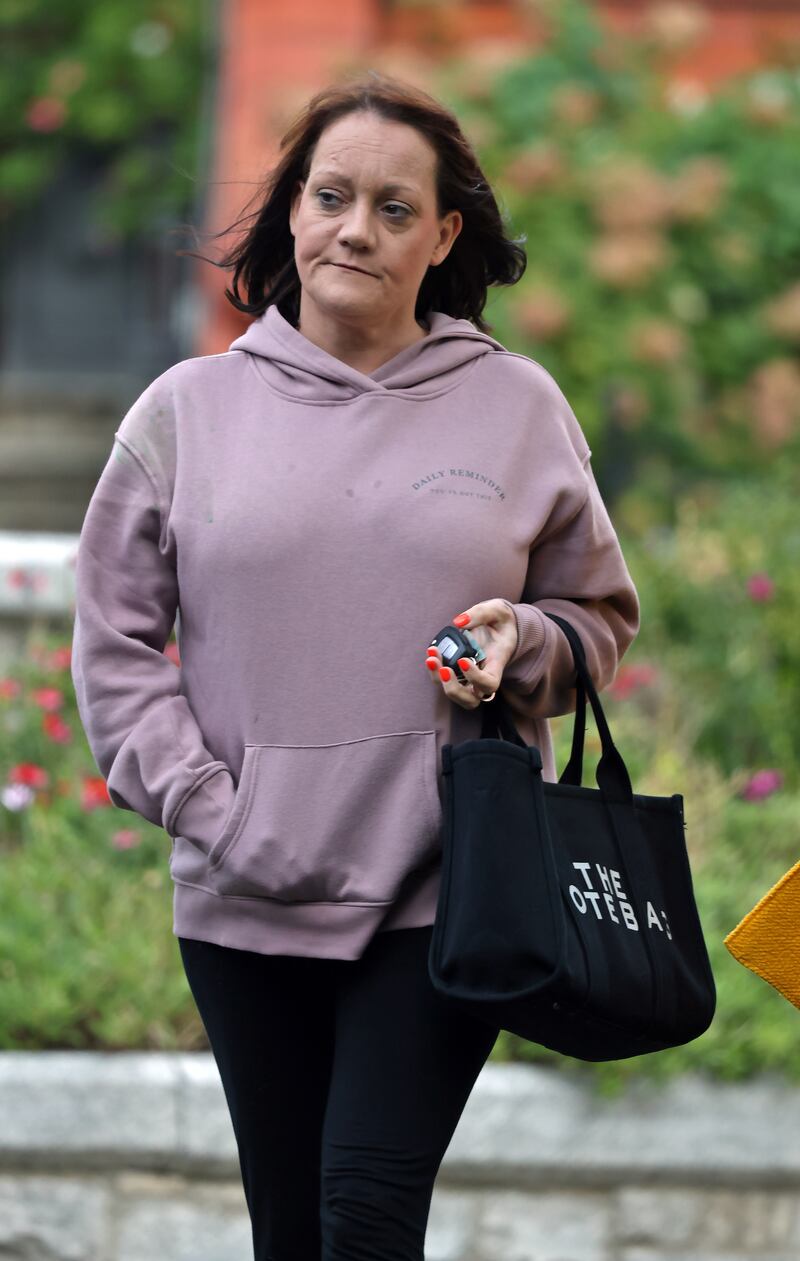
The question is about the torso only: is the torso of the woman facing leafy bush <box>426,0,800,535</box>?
no

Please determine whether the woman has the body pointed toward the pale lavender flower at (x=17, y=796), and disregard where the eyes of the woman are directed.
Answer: no

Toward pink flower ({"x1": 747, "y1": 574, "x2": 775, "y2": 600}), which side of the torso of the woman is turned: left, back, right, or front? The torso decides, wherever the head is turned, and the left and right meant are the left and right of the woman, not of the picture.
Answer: back

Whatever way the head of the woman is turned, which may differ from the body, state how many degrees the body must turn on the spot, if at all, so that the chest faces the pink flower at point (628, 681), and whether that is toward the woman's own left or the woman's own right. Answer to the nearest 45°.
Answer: approximately 180°

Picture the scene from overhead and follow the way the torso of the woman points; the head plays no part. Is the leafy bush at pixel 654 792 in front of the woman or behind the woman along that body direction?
behind

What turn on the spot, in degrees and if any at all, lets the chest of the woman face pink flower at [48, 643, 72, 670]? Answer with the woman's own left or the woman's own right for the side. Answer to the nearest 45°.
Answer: approximately 180°

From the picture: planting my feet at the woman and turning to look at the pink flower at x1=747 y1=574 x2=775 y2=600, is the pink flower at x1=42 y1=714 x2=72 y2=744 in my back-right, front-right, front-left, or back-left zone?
front-left

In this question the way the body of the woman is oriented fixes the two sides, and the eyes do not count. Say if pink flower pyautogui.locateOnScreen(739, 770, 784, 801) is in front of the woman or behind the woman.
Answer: behind

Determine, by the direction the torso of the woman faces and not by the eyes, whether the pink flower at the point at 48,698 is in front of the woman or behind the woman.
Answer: behind

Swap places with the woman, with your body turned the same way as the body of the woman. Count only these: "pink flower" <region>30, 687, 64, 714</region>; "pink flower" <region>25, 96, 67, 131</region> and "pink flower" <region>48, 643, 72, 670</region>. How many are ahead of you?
0

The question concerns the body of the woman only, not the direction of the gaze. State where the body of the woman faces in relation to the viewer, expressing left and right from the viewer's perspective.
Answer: facing the viewer

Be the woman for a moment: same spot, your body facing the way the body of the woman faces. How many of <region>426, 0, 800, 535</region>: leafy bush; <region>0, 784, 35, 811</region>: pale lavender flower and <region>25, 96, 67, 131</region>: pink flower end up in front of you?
0

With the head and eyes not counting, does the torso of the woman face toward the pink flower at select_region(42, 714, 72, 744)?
no

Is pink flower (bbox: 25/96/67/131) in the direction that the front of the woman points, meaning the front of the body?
no
